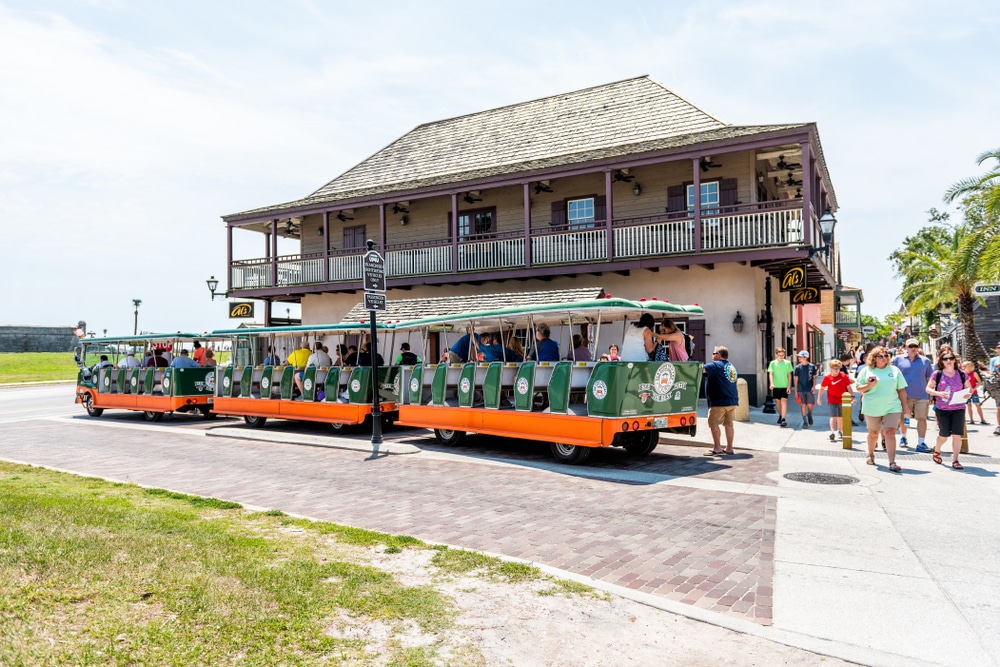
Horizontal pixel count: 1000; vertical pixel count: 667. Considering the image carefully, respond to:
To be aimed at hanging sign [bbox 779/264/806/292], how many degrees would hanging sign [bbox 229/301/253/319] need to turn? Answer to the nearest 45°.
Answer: approximately 45° to its left

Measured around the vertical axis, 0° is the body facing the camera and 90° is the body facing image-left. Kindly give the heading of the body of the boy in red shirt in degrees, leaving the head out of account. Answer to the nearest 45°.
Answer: approximately 0°

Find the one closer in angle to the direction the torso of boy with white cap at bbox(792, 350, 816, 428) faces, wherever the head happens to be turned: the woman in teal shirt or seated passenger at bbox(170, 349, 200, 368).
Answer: the woman in teal shirt

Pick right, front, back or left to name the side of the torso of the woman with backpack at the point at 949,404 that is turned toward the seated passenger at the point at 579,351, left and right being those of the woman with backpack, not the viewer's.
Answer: right

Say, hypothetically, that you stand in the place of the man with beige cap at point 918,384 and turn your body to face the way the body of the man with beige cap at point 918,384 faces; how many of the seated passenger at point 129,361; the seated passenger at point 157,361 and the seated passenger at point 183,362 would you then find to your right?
3

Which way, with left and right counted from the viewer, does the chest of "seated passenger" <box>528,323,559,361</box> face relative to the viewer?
facing away from the viewer and to the left of the viewer
